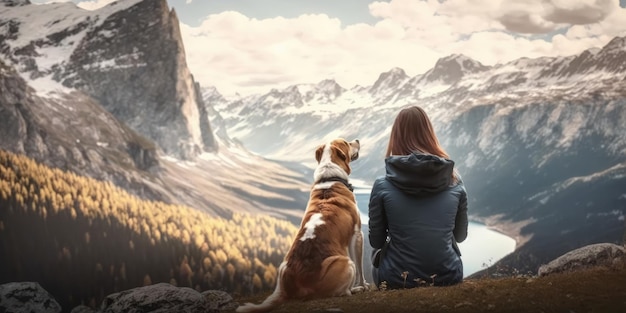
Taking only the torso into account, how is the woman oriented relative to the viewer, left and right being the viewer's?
facing away from the viewer

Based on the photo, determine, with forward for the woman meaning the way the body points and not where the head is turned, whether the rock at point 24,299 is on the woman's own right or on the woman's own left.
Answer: on the woman's own left

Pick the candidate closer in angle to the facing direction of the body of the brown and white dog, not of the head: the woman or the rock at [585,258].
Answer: the rock

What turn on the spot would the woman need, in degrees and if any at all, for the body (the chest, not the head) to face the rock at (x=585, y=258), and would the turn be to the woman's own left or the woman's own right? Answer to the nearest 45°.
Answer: approximately 45° to the woman's own right

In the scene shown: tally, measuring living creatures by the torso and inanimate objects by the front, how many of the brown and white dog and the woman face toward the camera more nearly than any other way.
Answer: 0

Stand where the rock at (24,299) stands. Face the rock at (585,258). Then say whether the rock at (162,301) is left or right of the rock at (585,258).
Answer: right

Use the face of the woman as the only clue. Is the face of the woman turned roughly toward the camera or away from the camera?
away from the camera

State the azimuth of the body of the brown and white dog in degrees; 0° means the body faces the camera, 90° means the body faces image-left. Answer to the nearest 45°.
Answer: approximately 225°

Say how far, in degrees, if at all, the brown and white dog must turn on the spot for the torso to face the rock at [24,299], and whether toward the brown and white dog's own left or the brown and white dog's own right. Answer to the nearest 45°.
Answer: approximately 90° to the brown and white dog's own left

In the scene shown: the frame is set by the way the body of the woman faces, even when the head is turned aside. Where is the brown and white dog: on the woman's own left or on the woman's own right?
on the woman's own left

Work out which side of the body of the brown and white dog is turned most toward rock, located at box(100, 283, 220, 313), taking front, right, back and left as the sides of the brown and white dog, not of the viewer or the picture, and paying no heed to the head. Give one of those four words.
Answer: left

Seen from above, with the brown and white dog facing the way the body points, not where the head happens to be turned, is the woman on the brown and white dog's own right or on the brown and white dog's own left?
on the brown and white dog's own right
